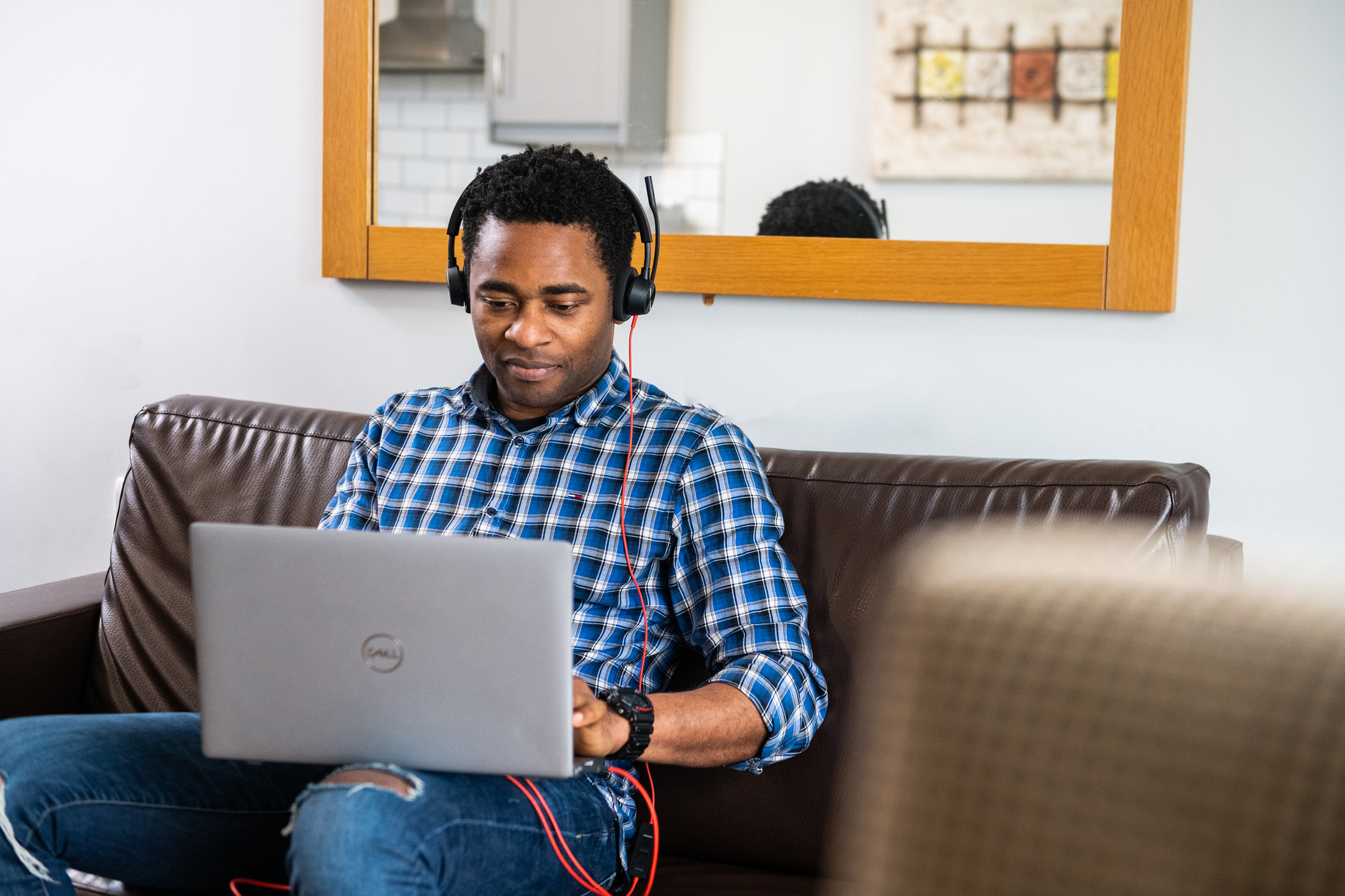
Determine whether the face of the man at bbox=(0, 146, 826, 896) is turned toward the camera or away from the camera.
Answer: toward the camera

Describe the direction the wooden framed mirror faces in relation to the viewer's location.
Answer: facing the viewer

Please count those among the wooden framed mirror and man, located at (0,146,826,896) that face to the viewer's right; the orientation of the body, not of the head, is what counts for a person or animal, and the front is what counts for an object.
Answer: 0

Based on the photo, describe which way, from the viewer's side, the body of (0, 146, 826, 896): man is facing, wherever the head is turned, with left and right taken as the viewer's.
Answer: facing the viewer and to the left of the viewer
